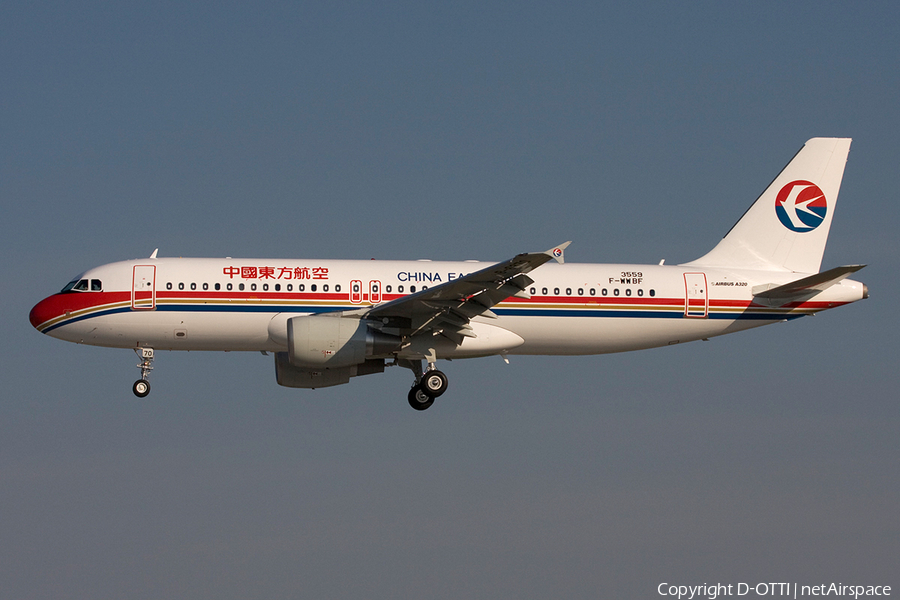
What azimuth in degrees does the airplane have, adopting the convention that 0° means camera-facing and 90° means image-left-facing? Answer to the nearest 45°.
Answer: approximately 90°
